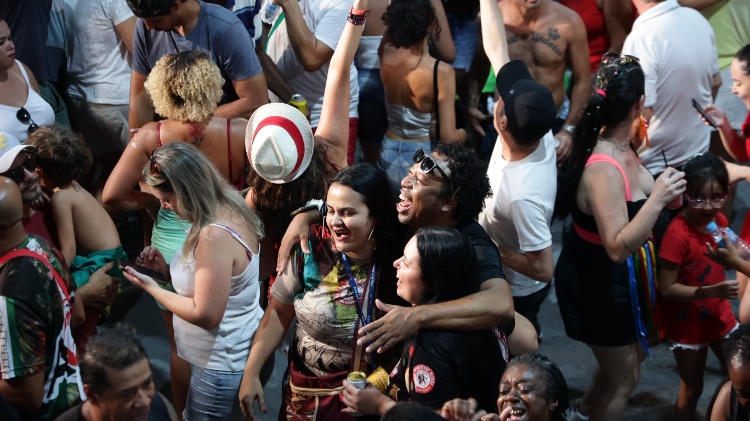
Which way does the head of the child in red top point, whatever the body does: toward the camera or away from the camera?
toward the camera

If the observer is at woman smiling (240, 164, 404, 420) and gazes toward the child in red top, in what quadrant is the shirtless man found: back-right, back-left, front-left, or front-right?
front-left

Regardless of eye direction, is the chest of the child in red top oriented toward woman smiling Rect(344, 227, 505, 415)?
no

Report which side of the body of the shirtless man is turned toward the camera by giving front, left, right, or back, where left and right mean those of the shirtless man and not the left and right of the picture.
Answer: front

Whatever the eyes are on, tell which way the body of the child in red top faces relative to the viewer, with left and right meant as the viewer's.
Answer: facing the viewer and to the right of the viewer

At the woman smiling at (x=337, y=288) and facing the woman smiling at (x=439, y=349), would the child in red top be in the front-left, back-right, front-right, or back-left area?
front-left

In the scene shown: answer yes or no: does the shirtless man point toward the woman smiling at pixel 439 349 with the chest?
yes

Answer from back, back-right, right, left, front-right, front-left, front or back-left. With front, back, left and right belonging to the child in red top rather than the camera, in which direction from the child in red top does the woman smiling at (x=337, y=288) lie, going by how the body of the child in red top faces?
right

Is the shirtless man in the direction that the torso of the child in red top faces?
no

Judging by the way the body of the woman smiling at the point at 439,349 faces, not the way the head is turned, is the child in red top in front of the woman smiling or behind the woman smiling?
behind
